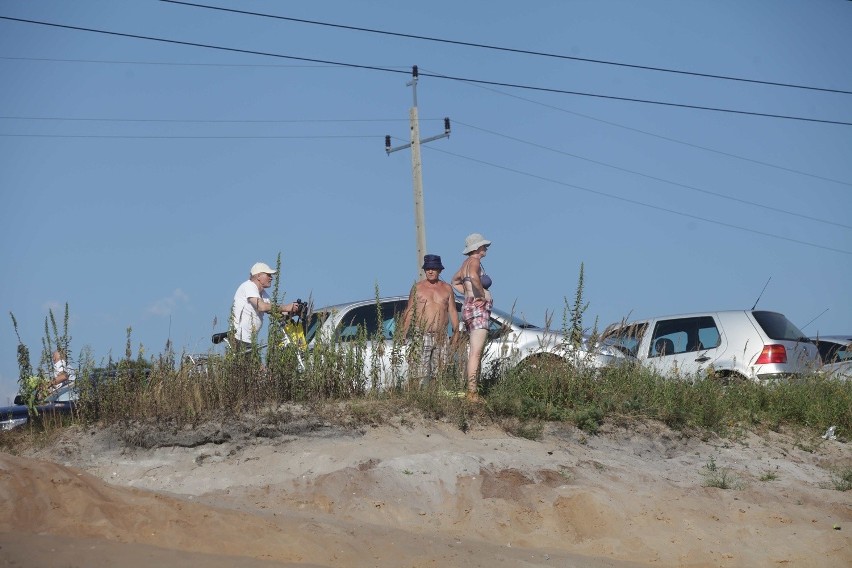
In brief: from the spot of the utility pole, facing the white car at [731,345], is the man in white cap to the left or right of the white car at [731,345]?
right

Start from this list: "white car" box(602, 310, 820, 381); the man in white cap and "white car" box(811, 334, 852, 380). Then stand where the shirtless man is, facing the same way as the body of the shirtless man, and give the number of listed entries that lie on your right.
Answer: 1

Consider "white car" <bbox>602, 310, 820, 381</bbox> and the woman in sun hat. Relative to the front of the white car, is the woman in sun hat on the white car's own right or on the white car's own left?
on the white car's own left

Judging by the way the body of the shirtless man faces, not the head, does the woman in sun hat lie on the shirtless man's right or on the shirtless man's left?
on the shirtless man's left

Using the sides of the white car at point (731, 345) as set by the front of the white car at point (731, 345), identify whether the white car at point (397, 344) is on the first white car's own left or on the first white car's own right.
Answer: on the first white car's own left

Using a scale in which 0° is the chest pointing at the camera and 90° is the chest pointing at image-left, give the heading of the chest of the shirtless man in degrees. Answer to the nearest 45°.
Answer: approximately 0°

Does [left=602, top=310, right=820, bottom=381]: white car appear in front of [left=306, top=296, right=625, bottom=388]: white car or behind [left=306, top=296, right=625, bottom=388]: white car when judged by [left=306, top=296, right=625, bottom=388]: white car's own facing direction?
in front

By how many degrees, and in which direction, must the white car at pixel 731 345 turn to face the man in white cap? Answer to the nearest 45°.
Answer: approximately 90° to its left

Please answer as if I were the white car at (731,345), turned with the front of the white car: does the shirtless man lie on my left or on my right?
on my left

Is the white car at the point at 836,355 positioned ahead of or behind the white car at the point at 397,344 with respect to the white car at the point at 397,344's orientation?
ahead

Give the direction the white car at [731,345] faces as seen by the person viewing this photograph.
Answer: facing away from the viewer and to the left of the viewer

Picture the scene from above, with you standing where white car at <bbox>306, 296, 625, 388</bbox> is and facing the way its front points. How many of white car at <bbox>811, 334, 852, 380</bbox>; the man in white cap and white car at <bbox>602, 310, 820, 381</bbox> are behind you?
1

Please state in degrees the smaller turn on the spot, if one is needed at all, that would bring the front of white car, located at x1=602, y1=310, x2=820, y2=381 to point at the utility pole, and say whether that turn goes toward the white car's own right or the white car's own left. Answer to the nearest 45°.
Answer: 0° — it already faces it

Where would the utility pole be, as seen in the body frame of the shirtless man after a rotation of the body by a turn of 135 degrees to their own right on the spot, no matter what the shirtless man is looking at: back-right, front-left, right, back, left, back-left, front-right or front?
front-right

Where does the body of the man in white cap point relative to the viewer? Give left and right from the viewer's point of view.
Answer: facing to the right of the viewer

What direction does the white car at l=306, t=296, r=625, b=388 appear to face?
to the viewer's right

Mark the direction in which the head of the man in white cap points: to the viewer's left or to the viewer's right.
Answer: to the viewer's right

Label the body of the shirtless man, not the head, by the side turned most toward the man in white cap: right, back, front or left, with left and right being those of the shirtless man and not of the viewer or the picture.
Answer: right
